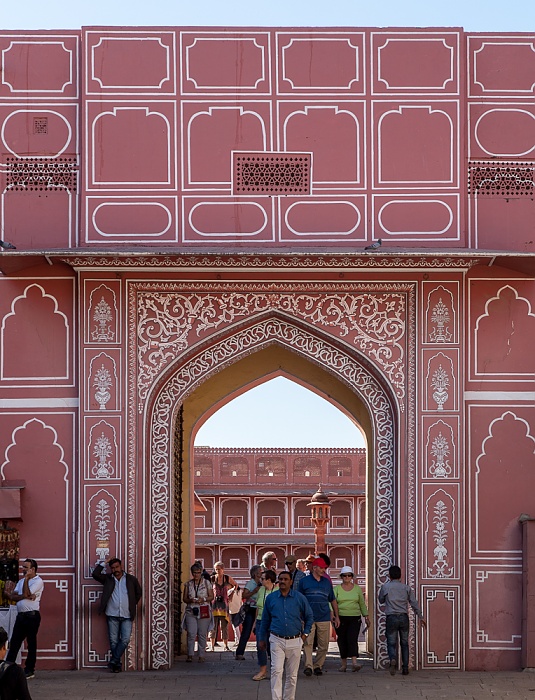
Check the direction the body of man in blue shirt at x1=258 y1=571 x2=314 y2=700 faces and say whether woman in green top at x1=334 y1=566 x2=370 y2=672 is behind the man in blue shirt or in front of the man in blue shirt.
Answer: behind

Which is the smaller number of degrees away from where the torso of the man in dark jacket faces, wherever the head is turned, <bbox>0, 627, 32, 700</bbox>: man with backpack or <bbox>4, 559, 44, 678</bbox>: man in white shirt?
the man with backpack

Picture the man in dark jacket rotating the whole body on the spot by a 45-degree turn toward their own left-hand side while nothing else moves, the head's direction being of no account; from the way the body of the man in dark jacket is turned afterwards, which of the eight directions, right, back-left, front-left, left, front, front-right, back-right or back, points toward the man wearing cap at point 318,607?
front-left

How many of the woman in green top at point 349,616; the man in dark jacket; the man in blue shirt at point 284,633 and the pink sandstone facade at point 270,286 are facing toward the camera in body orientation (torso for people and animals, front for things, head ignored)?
4

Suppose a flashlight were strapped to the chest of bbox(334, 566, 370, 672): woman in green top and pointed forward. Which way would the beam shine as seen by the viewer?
toward the camera

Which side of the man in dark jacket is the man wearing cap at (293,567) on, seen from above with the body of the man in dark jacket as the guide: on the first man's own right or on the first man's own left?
on the first man's own left

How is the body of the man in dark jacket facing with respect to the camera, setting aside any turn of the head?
toward the camera

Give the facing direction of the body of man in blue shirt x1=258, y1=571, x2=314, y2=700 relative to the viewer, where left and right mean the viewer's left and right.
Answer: facing the viewer

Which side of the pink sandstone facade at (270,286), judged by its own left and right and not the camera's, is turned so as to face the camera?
front

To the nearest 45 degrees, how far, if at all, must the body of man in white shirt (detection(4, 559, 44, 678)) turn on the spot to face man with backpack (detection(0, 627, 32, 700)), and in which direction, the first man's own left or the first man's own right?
approximately 45° to the first man's own left

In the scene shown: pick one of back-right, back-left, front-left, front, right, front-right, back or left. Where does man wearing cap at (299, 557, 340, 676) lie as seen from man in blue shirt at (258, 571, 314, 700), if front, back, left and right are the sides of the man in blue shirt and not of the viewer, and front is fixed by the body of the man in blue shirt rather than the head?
back
